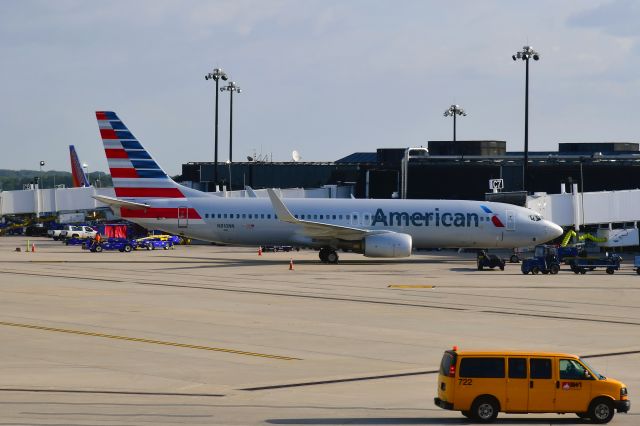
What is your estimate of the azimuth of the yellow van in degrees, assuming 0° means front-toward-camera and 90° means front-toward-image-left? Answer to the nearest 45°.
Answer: approximately 270°
